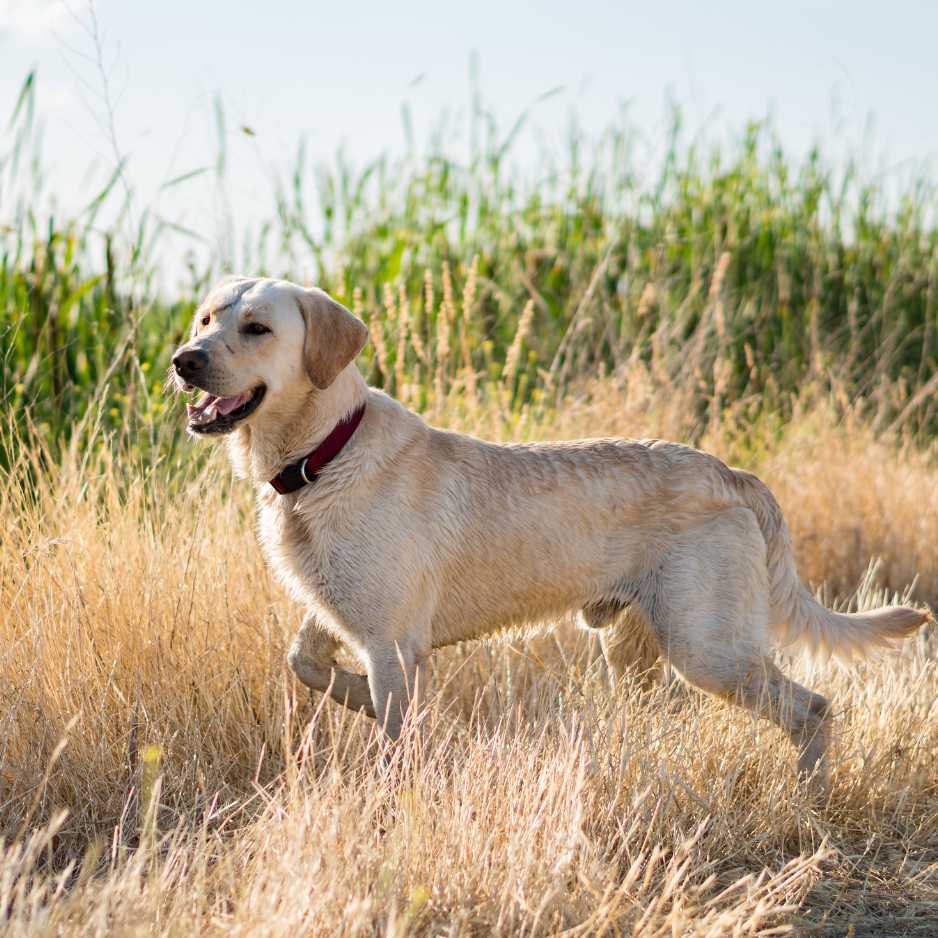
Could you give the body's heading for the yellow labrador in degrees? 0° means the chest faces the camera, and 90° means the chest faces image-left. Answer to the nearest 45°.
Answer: approximately 90°
